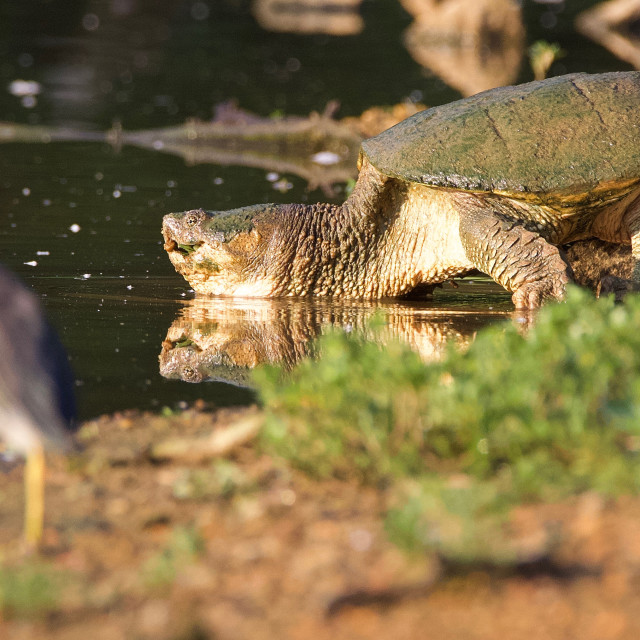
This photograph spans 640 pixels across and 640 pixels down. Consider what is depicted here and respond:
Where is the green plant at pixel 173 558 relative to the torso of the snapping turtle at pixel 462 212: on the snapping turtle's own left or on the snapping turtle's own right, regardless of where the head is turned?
on the snapping turtle's own left

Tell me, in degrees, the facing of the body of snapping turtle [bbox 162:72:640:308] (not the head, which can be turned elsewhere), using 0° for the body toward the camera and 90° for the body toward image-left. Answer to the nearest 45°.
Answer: approximately 90°

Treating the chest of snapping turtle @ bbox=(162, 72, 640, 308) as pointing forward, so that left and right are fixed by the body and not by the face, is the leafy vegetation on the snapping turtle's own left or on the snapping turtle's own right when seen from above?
on the snapping turtle's own left
